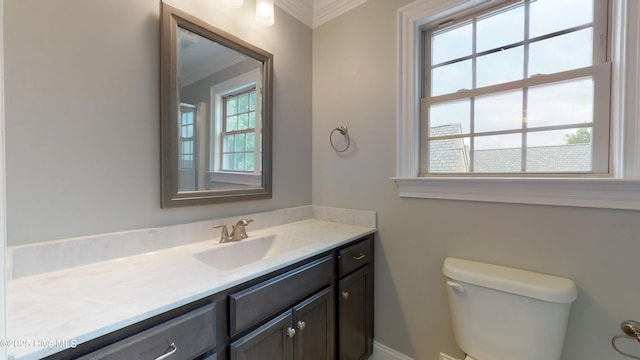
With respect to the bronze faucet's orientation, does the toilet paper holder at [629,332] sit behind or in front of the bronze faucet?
in front

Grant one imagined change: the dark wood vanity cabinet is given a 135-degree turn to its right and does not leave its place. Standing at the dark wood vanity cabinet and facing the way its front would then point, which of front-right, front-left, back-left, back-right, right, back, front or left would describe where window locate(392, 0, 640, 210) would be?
back

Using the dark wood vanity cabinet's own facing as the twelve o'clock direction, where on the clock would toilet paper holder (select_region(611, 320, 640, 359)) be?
The toilet paper holder is roughly at 11 o'clock from the dark wood vanity cabinet.

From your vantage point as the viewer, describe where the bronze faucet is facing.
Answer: facing the viewer and to the right of the viewer

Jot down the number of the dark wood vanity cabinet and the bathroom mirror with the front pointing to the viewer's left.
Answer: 0

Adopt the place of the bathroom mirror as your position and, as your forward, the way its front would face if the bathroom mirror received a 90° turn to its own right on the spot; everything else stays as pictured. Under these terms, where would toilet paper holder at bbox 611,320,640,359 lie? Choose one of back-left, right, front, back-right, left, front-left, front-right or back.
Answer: left

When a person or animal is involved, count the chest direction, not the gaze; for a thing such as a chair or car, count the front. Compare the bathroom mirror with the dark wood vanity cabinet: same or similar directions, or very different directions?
same or similar directions

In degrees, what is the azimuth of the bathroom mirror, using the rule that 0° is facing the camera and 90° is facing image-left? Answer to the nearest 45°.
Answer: approximately 315°
